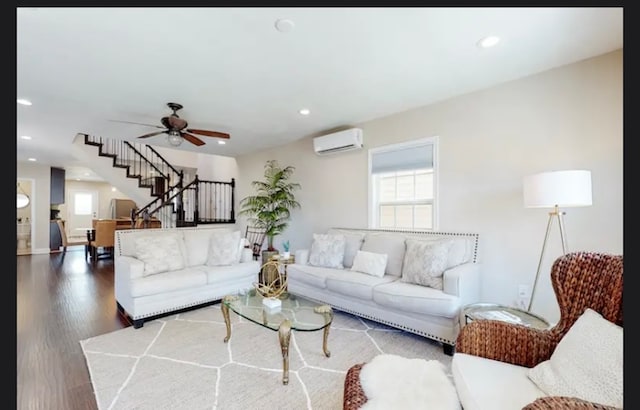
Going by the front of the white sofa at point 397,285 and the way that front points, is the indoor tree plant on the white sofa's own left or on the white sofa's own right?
on the white sofa's own right

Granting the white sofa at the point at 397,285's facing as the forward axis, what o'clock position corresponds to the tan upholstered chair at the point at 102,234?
The tan upholstered chair is roughly at 2 o'clock from the white sofa.

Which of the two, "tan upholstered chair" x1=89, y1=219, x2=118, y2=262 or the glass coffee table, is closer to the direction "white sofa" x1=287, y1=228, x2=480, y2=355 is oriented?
the glass coffee table

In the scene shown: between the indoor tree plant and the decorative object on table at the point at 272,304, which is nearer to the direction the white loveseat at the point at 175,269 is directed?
the decorative object on table

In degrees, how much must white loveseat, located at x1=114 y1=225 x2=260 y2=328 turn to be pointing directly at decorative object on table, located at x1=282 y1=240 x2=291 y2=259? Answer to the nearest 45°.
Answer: approximately 90° to its left

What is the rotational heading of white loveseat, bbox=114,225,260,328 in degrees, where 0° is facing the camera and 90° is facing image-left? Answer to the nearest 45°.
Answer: approximately 315°

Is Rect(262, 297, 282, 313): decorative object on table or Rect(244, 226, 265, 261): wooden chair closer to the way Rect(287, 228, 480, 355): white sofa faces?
the decorative object on table

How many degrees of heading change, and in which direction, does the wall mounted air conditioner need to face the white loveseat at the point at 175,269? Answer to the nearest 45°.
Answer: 0° — it already faces it

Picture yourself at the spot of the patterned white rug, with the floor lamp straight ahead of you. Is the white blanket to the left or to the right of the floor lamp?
right
